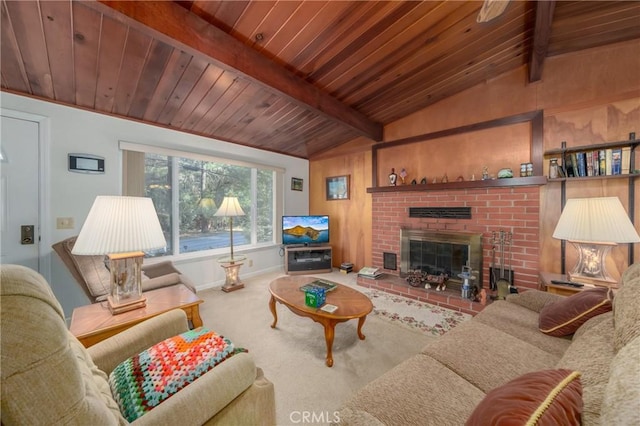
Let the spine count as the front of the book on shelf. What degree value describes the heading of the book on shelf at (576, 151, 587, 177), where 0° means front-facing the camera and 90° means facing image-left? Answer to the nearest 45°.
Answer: approximately 0°

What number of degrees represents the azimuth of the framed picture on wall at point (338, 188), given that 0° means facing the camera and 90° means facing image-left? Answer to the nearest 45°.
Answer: approximately 45°

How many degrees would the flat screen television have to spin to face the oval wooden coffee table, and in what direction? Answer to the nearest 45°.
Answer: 0° — it already faces it

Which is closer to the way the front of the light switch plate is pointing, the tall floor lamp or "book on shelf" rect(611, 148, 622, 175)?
the book on shelf

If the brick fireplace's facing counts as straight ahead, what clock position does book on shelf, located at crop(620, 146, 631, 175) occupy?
The book on shelf is roughly at 8 o'clock from the brick fireplace.

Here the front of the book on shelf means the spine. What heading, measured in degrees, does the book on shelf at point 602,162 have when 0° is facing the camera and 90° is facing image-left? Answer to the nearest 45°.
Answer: approximately 0°

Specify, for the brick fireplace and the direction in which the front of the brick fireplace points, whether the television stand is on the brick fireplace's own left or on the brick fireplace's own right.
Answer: on the brick fireplace's own right

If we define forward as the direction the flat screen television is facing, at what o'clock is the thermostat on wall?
The thermostat on wall is roughly at 2 o'clock from the flat screen television.

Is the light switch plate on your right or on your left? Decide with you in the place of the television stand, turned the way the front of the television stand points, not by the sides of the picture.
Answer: on your right

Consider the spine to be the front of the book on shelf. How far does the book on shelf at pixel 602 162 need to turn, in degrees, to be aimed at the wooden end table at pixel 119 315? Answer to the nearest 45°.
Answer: approximately 45° to its right

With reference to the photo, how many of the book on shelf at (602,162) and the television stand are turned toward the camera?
2

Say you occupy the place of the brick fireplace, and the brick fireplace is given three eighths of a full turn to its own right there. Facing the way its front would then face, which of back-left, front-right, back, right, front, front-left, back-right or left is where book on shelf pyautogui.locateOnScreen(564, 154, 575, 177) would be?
right

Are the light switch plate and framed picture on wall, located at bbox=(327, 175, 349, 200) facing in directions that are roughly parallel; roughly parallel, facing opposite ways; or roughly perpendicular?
roughly perpendicular
